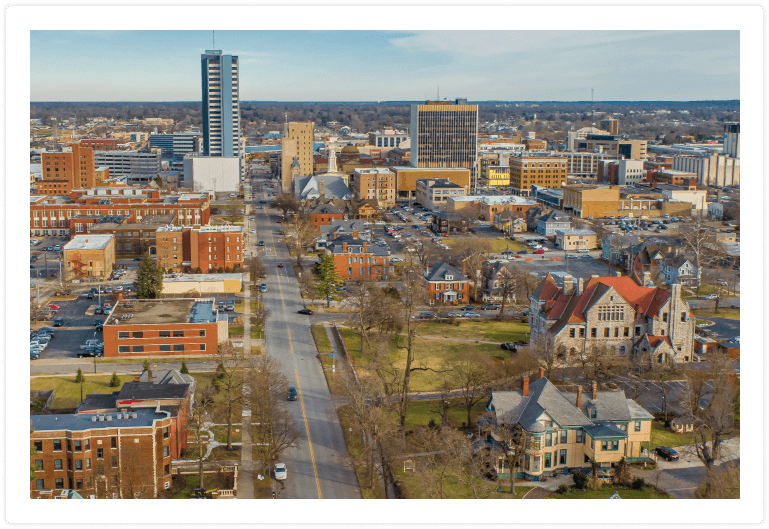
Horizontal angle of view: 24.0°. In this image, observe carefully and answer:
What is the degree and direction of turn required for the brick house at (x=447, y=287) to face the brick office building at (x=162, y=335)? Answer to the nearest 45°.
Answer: approximately 45° to its right

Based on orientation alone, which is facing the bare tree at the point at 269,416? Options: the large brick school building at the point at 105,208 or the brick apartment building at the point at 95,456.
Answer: the large brick school building at the point at 105,208

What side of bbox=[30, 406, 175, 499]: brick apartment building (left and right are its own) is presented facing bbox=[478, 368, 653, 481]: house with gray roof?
left

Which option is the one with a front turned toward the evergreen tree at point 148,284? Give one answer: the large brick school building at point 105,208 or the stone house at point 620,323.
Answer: the large brick school building

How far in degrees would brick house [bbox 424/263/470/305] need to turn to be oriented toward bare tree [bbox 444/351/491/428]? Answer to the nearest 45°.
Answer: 0° — it already faces it

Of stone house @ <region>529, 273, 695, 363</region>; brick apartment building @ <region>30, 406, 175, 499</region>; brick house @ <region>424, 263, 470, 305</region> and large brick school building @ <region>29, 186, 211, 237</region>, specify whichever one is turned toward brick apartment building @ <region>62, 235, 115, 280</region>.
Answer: large brick school building @ <region>29, 186, 211, 237</region>

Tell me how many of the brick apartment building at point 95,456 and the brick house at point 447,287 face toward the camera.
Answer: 2
